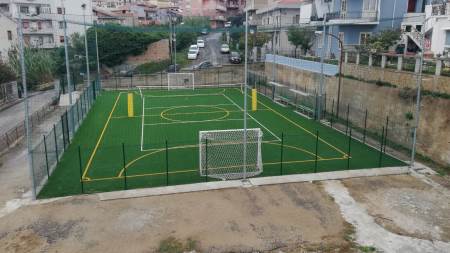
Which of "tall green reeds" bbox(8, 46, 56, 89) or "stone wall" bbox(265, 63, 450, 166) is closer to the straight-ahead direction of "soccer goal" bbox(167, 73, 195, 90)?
the stone wall

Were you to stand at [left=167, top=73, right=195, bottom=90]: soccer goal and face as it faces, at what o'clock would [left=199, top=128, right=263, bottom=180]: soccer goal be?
[left=199, top=128, right=263, bottom=180]: soccer goal is roughly at 12 o'clock from [left=167, top=73, right=195, bottom=90]: soccer goal.

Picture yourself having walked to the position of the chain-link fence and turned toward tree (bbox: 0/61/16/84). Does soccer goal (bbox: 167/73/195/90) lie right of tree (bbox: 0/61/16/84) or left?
right

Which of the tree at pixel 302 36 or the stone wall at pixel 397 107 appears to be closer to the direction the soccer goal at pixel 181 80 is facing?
the stone wall

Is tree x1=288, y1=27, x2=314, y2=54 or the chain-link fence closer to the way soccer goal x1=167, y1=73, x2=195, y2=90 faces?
the chain-link fence

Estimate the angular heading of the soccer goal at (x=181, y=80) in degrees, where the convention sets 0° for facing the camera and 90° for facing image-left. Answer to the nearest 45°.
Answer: approximately 0°

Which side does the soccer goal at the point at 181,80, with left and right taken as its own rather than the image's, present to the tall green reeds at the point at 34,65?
right

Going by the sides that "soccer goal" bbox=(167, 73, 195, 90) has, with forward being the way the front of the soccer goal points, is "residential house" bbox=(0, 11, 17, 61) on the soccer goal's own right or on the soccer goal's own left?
on the soccer goal's own right

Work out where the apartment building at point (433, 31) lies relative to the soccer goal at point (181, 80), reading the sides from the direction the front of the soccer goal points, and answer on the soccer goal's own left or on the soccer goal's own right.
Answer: on the soccer goal's own left
